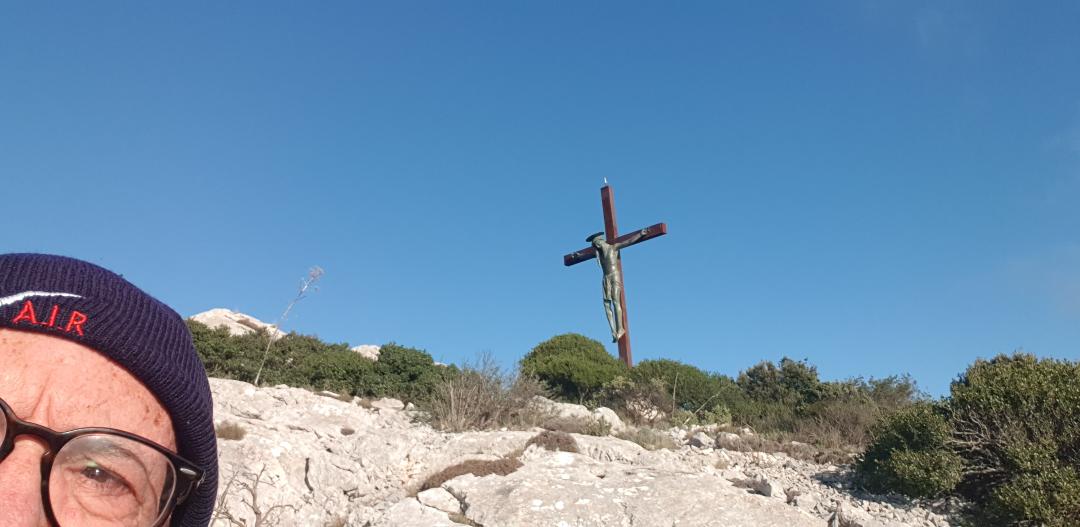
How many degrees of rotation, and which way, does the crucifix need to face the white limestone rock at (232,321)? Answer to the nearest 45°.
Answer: approximately 45° to its right

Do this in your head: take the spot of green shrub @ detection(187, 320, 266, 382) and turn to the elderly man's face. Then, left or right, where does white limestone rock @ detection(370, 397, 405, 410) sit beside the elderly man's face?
left

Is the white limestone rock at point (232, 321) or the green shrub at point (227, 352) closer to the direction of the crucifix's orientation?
the green shrub

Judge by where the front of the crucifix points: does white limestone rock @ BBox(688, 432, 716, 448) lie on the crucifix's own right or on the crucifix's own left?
on the crucifix's own left

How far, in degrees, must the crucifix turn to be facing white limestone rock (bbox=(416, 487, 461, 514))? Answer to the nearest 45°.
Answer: approximately 45° to its left

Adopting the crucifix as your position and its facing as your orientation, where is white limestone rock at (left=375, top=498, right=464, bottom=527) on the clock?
The white limestone rock is roughly at 11 o'clock from the crucifix.

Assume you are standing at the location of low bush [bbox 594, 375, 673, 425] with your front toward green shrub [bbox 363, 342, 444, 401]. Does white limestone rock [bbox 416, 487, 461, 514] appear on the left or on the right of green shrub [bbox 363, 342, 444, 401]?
left

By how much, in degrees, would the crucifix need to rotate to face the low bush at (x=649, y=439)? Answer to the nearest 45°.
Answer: approximately 45° to its left

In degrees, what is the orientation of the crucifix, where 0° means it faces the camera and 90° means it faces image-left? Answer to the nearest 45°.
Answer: approximately 45°
